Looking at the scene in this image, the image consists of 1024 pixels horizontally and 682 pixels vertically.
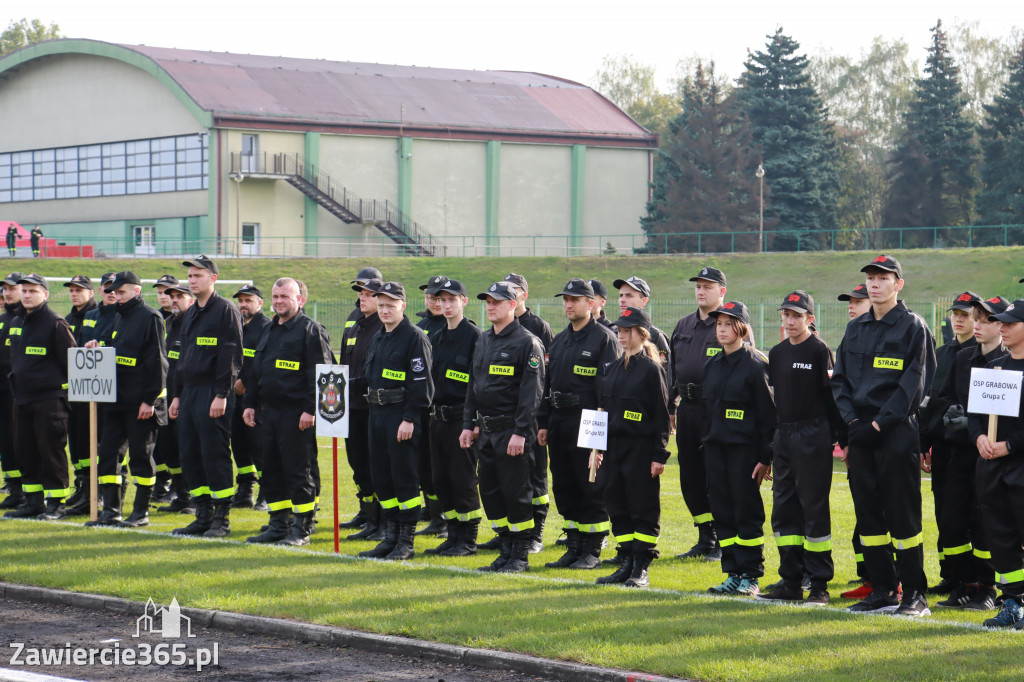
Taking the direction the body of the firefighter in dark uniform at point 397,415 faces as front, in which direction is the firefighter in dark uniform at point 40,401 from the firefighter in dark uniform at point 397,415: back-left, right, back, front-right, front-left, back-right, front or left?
right

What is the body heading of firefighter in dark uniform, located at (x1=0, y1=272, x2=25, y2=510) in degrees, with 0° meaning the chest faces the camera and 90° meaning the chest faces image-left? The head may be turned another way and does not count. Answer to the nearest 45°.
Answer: approximately 45°

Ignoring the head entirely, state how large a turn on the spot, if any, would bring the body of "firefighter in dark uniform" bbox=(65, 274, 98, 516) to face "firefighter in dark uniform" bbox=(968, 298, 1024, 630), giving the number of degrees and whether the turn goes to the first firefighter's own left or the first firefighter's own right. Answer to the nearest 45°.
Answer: approximately 90° to the first firefighter's own left

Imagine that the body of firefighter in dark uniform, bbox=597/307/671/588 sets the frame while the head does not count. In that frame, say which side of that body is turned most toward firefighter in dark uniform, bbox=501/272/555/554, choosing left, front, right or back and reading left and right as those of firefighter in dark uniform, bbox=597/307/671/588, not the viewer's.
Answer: right

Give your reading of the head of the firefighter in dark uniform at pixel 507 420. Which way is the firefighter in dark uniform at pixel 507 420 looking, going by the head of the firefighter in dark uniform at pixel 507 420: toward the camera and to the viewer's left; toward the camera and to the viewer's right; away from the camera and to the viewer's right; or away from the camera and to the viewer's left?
toward the camera and to the viewer's left

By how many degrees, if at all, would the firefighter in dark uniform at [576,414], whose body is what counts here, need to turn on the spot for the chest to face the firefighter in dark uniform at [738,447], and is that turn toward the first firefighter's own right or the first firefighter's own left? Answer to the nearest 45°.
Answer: approximately 90° to the first firefighter's own left

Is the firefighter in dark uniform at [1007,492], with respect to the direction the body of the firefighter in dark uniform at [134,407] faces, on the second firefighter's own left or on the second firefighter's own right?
on the second firefighter's own left

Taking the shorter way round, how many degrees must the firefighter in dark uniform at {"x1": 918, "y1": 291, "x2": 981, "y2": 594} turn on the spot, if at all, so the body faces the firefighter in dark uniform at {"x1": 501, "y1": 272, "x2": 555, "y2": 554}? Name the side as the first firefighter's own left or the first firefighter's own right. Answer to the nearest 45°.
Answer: approximately 45° to the first firefighter's own right

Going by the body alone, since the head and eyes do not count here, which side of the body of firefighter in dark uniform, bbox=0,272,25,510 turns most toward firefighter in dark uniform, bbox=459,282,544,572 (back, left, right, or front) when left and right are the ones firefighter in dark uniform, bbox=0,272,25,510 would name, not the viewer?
left

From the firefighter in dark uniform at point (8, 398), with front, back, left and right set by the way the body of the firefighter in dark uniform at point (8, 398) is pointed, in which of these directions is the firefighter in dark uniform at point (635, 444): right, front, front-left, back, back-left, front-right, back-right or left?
left

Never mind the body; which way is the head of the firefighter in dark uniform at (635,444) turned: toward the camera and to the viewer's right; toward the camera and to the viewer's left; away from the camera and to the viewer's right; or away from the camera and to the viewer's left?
toward the camera and to the viewer's left

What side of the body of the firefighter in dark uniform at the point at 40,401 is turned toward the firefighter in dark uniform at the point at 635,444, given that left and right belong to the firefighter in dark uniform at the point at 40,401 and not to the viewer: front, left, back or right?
left

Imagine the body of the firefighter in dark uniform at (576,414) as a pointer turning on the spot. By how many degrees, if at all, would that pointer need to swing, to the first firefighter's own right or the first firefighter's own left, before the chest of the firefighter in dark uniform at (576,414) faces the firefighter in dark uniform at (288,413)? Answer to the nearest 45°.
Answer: approximately 45° to the first firefighter's own right

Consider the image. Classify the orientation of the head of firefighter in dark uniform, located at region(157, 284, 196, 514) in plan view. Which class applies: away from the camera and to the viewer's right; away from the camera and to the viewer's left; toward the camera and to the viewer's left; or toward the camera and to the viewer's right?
toward the camera and to the viewer's left
